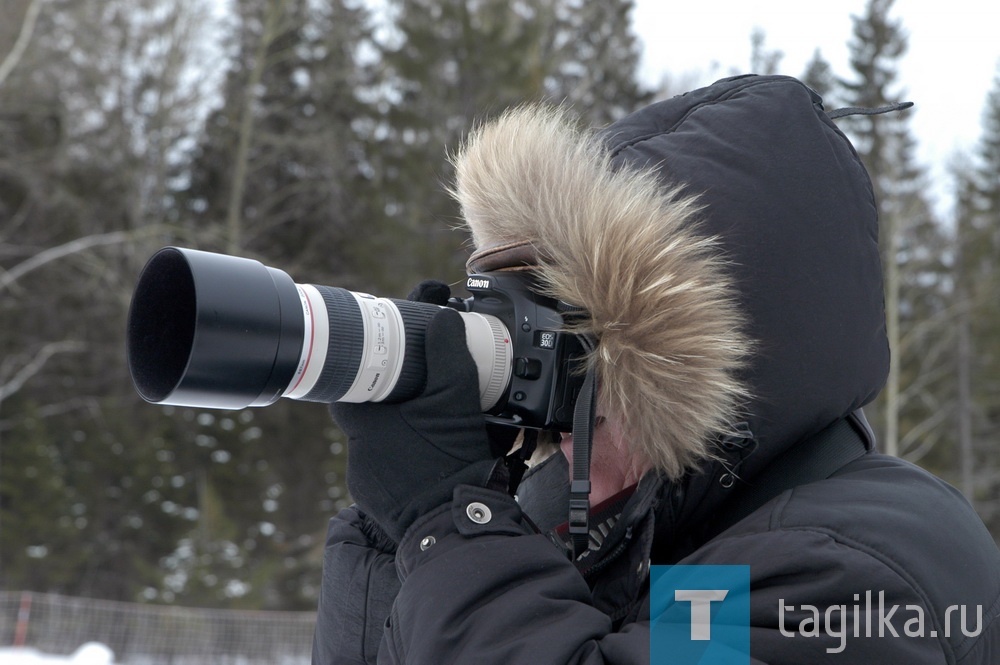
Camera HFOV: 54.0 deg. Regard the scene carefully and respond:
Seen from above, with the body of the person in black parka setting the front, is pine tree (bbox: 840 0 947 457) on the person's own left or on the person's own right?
on the person's own right

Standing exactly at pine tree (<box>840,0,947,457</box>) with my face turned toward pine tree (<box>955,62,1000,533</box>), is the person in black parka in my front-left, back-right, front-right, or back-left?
back-right

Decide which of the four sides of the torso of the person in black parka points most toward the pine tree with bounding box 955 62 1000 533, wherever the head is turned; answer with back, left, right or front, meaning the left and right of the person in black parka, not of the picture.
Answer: right

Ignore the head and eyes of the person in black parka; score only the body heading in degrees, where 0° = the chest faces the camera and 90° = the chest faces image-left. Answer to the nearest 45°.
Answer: approximately 90°
